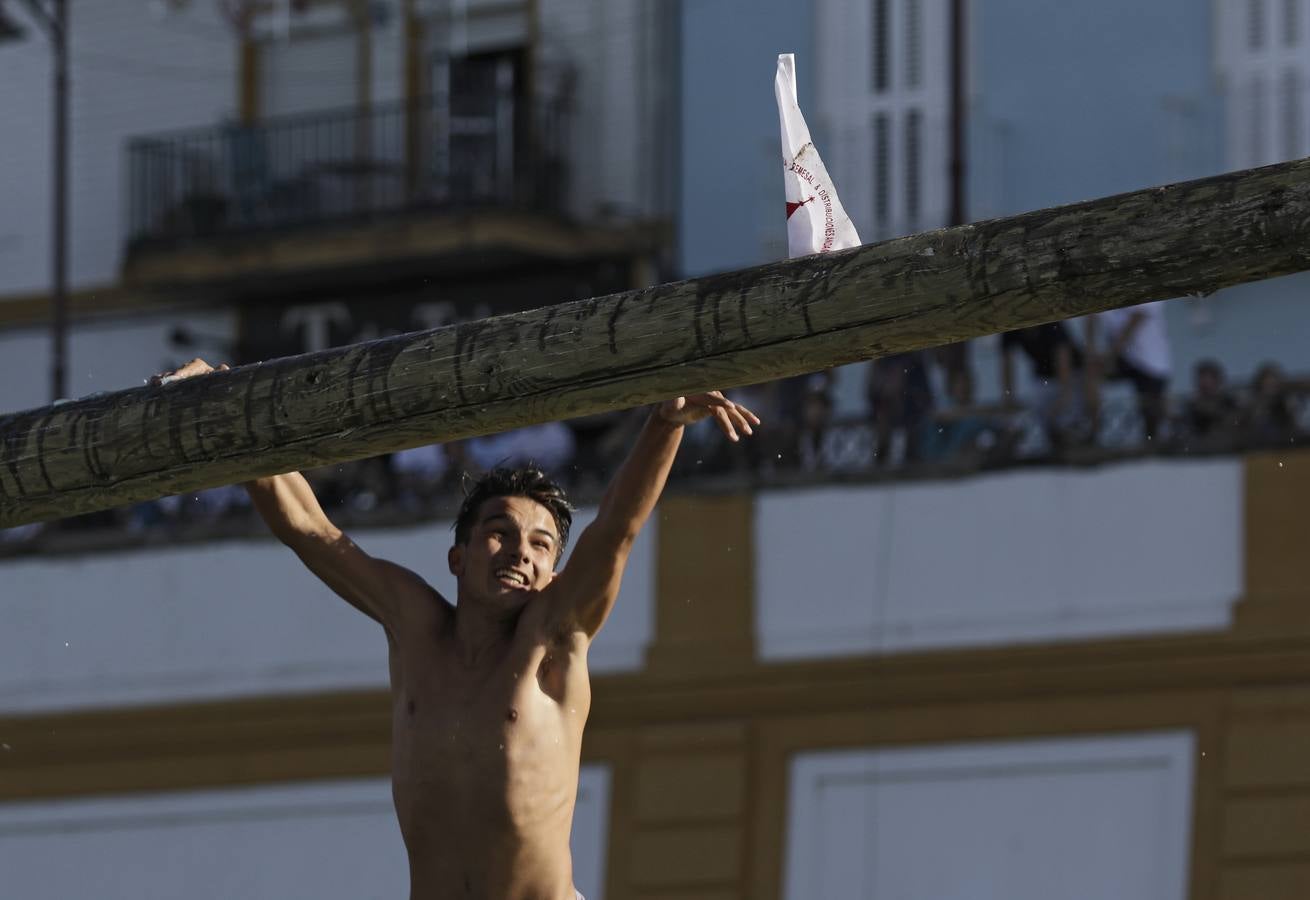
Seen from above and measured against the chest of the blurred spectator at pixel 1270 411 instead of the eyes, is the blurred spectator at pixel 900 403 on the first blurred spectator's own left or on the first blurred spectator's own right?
on the first blurred spectator's own right

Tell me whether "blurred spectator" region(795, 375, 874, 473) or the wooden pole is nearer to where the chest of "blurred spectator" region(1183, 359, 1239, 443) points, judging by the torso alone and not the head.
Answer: the wooden pole

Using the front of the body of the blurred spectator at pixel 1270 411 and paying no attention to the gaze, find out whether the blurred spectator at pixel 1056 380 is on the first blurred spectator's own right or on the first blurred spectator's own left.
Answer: on the first blurred spectator's own right

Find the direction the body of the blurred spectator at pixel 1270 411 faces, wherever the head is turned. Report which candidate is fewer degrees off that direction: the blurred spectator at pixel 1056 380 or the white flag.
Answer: the white flag

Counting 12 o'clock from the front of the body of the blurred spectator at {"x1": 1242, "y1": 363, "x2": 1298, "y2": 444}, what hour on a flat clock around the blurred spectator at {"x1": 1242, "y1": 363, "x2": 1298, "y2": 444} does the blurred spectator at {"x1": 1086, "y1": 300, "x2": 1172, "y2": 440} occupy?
the blurred spectator at {"x1": 1086, "y1": 300, "x2": 1172, "y2": 440} is roughly at 2 o'clock from the blurred spectator at {"x1": 1242, "y1": 363, "x2": 1298, "y2": 444}.

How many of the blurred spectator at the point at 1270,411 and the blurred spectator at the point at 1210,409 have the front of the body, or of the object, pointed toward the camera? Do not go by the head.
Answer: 2

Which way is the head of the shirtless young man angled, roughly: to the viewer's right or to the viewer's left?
to the viewer's right

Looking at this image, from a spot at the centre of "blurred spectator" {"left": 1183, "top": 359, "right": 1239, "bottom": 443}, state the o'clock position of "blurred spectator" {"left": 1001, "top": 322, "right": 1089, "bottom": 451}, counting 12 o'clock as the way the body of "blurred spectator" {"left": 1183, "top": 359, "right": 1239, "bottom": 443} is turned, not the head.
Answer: "blurred spectator" {"left": 1001, "top": 322, "right": 1089, "bottom": 451} is roughly at 3 o'clock from "blurred spectator" {"left": 1183, "top": 359, "right": 1239, "bottom": 443}.

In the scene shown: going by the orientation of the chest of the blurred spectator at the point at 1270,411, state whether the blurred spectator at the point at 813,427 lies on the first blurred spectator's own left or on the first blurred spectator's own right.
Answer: on the first blurred spectator's own right
